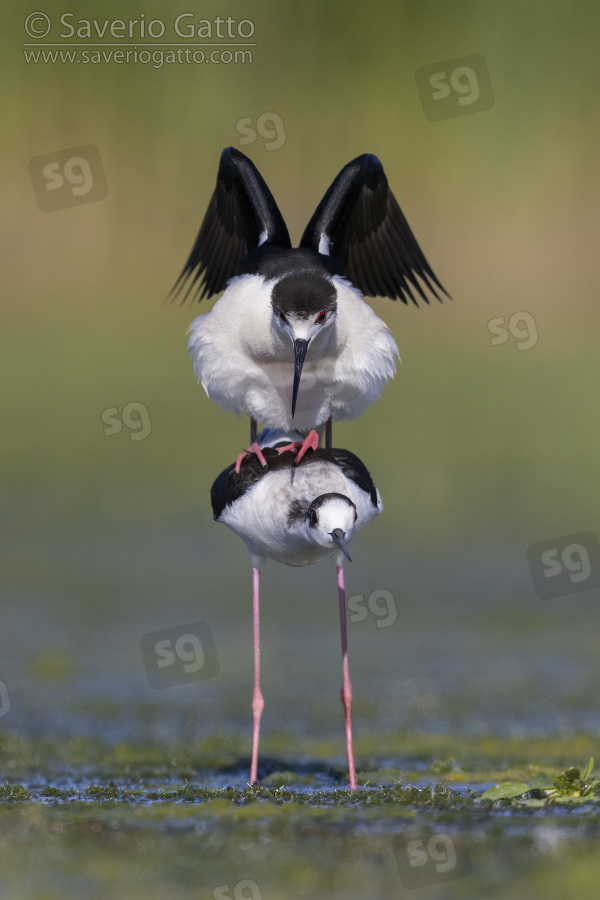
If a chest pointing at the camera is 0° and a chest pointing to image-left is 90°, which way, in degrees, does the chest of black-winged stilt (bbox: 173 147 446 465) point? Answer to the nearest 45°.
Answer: approximately 0°

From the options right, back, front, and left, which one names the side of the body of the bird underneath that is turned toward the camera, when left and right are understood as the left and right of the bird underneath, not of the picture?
front
